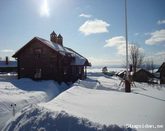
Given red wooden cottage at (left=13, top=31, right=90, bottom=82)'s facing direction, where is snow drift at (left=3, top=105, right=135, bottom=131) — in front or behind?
in front
